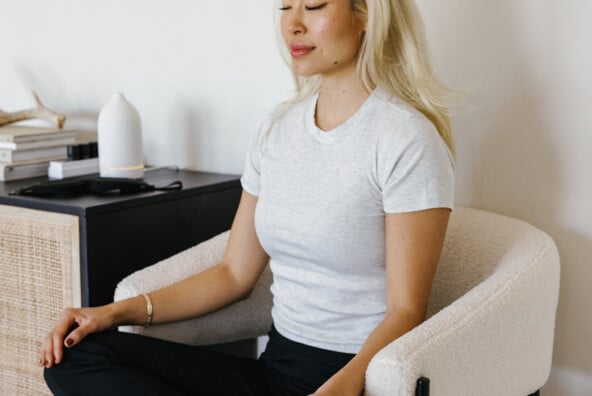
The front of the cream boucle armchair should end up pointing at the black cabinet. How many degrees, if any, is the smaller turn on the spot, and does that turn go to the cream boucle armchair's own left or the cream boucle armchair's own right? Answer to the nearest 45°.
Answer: approximately 90° to the cream boucle armchair's own right

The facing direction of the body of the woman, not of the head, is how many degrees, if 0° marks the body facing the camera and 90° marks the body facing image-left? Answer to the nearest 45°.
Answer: approximately 45°

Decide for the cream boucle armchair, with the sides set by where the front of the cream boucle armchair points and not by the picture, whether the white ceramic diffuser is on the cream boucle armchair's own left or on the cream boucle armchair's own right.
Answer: on the cream boucle armchair's own right

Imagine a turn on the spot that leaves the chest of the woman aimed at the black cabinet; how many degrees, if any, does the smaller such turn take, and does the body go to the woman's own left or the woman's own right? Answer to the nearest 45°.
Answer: approximately 90° to the woman's own right

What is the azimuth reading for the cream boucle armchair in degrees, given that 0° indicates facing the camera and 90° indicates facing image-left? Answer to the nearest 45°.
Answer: approximately 45°

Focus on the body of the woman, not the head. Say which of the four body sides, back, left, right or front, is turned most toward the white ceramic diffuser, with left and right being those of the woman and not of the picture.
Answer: right

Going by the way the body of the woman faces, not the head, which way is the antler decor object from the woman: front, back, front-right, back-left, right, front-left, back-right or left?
right
